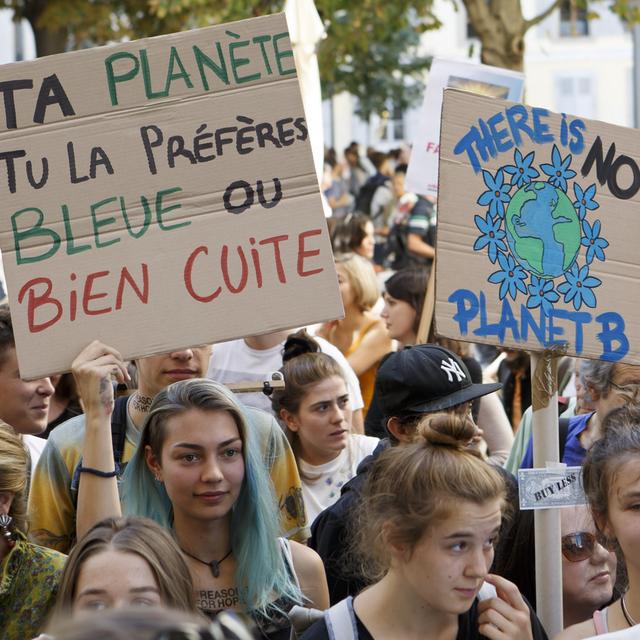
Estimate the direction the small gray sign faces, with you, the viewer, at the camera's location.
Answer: facing the viewer

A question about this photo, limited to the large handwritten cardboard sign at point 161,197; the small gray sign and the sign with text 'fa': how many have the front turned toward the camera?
3

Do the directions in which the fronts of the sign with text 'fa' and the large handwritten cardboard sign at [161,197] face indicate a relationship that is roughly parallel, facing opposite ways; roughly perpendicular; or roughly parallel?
roughly parallel

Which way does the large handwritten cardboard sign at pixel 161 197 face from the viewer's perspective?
toward the camera

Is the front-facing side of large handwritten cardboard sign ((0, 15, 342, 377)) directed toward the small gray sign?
no

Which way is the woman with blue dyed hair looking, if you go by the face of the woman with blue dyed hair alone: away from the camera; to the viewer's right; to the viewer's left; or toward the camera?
toward the camera

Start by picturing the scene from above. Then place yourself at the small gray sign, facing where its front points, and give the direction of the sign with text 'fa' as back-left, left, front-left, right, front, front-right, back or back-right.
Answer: back

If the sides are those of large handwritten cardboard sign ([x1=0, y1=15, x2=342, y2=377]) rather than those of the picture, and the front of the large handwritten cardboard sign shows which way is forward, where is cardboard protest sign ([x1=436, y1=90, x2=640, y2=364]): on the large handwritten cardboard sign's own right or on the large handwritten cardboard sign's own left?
on the large handwritten cardboard sign's own left

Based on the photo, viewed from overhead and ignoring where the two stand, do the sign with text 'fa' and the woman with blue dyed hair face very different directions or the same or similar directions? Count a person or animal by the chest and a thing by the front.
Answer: same or similar directions

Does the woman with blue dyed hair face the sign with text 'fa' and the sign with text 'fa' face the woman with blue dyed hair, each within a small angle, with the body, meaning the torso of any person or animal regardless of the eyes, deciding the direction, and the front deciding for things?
no

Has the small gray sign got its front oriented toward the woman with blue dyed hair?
no

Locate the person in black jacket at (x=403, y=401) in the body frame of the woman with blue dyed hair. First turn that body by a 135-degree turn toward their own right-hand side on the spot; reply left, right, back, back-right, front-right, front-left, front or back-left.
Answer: right

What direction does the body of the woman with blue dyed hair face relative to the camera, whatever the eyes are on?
toward the camera

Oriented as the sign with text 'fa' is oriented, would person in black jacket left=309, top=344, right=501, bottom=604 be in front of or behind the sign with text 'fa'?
in front

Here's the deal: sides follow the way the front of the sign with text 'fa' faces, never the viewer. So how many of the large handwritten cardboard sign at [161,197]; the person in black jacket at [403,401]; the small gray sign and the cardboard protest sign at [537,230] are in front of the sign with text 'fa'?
4

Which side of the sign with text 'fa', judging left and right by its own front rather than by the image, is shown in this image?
front
